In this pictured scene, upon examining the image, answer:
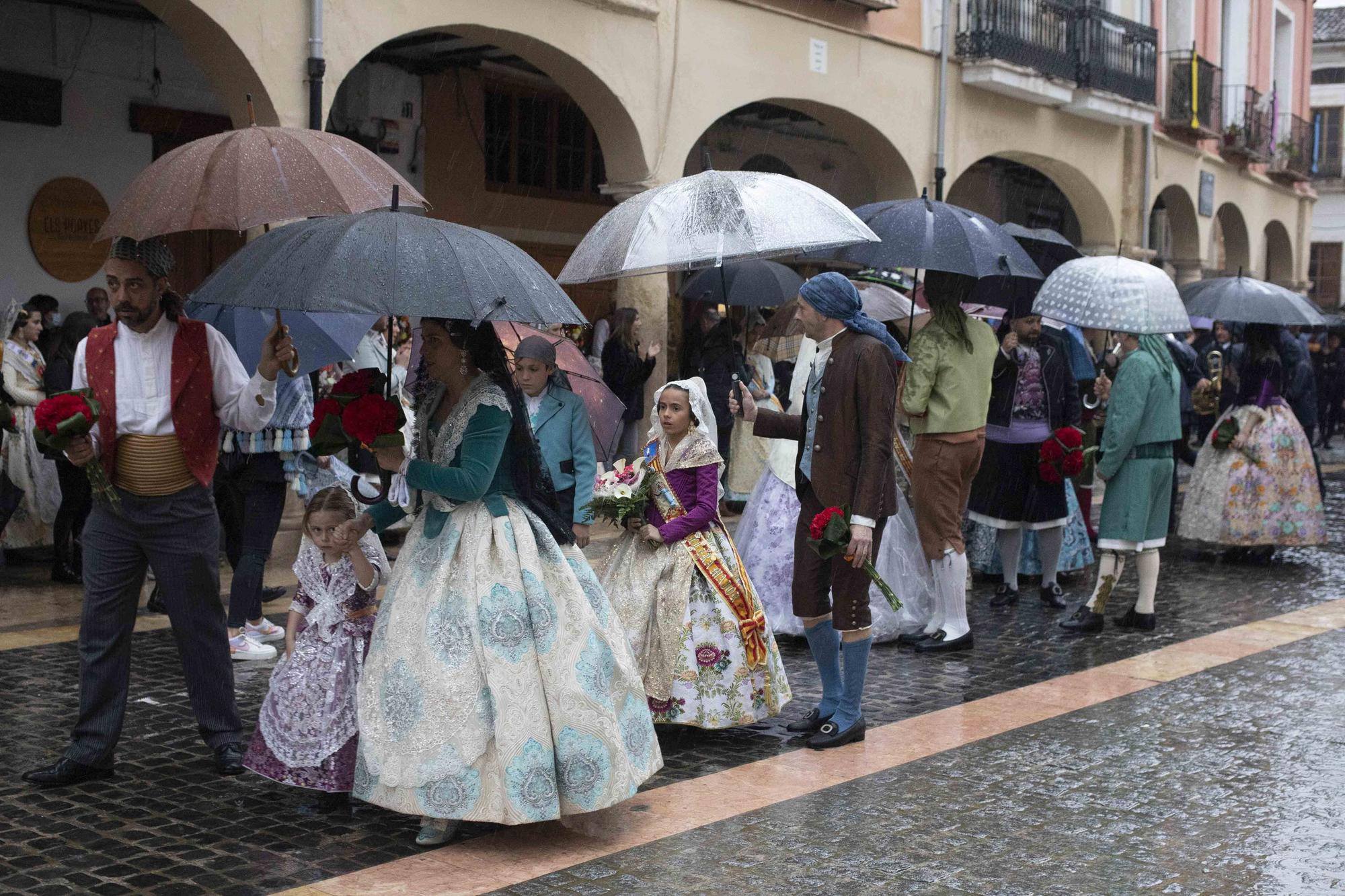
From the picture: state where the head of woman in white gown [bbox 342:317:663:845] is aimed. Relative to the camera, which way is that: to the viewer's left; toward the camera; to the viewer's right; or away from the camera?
to the viewer's left

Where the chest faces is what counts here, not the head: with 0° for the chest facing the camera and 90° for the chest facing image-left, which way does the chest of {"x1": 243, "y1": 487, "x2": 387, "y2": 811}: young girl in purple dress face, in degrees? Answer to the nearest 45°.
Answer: approximately 45°

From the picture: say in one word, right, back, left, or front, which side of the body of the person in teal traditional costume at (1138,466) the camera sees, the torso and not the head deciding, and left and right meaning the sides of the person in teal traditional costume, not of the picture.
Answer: left

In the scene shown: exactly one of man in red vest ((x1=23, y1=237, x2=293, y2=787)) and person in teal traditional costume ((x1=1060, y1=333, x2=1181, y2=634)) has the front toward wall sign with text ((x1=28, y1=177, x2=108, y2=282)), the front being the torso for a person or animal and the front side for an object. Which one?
the person in teal traditional costume

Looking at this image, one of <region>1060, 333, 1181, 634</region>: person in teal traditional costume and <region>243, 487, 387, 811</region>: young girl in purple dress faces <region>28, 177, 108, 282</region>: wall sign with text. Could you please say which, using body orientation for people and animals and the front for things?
the person in teal traditional costume

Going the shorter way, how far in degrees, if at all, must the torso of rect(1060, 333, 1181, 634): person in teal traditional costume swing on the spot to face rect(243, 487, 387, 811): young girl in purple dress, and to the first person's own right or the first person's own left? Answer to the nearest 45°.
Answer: approximately 45° to the first person's own left

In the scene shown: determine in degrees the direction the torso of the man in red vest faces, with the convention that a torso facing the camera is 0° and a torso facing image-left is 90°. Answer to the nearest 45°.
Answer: approximately 45°

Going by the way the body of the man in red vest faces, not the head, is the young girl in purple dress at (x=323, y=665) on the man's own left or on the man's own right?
on the man's own left

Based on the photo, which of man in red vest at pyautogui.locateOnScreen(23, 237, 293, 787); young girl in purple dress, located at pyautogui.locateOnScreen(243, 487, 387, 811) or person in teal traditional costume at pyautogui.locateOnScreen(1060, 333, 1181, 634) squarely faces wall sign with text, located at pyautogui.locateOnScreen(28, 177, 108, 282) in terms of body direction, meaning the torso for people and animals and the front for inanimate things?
the person in teal traditional costume

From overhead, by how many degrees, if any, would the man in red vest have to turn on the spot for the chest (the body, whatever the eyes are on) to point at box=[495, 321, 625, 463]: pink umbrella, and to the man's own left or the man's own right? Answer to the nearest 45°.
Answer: approximately 180°

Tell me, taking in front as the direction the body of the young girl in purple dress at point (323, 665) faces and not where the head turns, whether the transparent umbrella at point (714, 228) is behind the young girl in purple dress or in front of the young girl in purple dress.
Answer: behind
